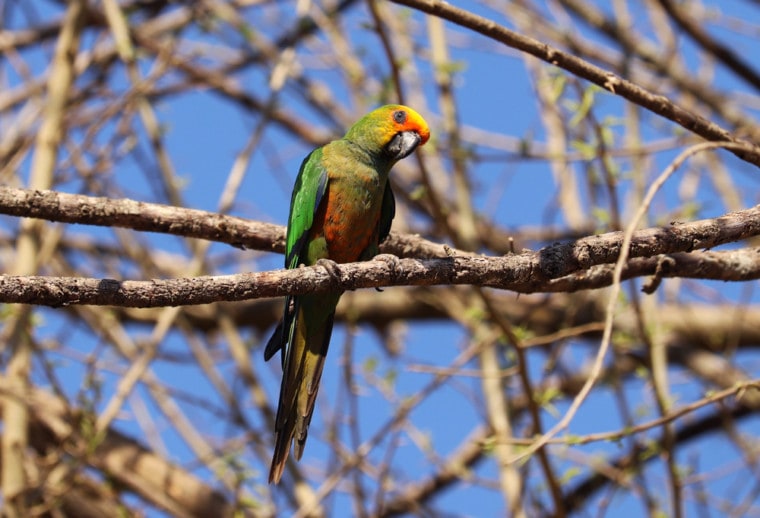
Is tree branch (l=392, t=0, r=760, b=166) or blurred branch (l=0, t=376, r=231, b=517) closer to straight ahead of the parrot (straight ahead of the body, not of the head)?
the tree branch

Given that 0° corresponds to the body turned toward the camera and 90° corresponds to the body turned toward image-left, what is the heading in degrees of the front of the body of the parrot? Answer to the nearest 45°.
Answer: approximately 315°

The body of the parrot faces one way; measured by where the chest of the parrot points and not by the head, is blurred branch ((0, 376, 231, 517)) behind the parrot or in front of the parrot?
behind
